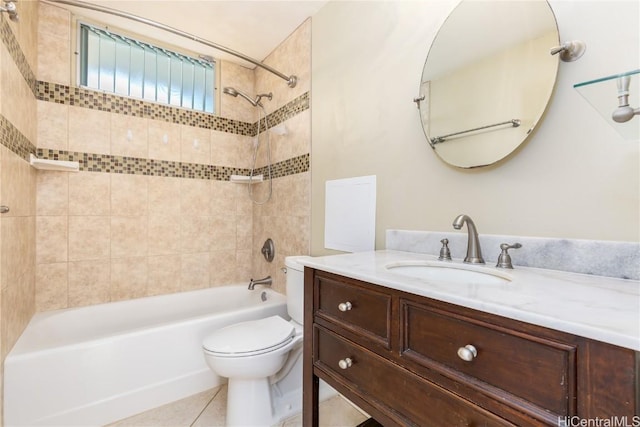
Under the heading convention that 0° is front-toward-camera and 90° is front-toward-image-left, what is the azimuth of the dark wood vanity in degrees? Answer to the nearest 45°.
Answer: approximately 45°

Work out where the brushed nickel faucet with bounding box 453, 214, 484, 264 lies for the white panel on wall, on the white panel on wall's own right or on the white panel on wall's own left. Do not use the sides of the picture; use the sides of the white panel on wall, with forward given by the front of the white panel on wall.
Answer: on the white panel on wall's own left

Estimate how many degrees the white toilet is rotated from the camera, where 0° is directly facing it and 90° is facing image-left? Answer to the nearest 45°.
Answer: approximately 45°

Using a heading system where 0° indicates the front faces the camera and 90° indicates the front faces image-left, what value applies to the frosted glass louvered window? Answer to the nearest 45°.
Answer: approximately 315°

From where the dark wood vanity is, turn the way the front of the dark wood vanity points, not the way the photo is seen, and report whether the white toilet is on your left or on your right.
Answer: on your right

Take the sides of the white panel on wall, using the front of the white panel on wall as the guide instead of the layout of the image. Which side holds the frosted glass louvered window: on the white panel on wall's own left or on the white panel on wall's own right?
on the white panel on wall's own right
